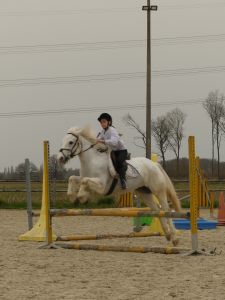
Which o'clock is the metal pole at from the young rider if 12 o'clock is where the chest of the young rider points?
The metal pole is roughly at 3 o'clock from the young rider.

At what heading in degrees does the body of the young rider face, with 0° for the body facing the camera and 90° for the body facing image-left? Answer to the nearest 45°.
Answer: approximately 90°

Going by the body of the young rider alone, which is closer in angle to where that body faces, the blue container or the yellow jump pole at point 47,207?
the yellow jump pole

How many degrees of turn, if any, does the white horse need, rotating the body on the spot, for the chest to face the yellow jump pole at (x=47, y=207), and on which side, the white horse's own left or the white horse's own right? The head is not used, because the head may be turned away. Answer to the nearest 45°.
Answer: approximately 45° to the white horse's own right

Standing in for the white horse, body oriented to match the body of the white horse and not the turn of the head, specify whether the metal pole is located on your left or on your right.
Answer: on your right

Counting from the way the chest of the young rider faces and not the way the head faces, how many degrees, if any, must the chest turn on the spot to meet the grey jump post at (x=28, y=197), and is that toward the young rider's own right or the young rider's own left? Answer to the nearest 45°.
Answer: approximately 45° to the young rider's own right

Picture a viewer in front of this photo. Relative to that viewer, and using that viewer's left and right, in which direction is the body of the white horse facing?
facing to the left of the viewer
